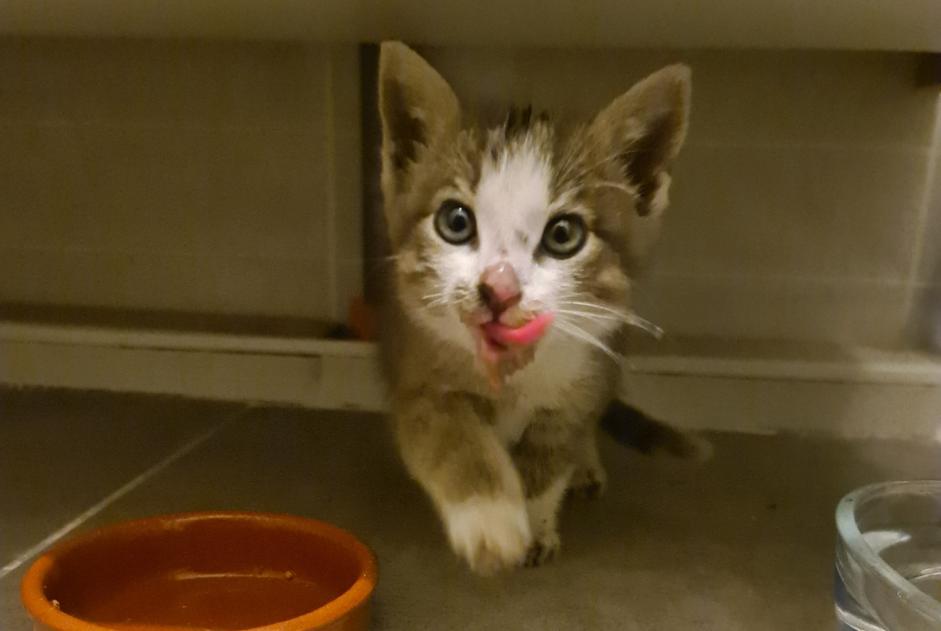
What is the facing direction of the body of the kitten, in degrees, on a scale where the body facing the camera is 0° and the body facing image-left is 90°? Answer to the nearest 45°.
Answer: approximately 0°
